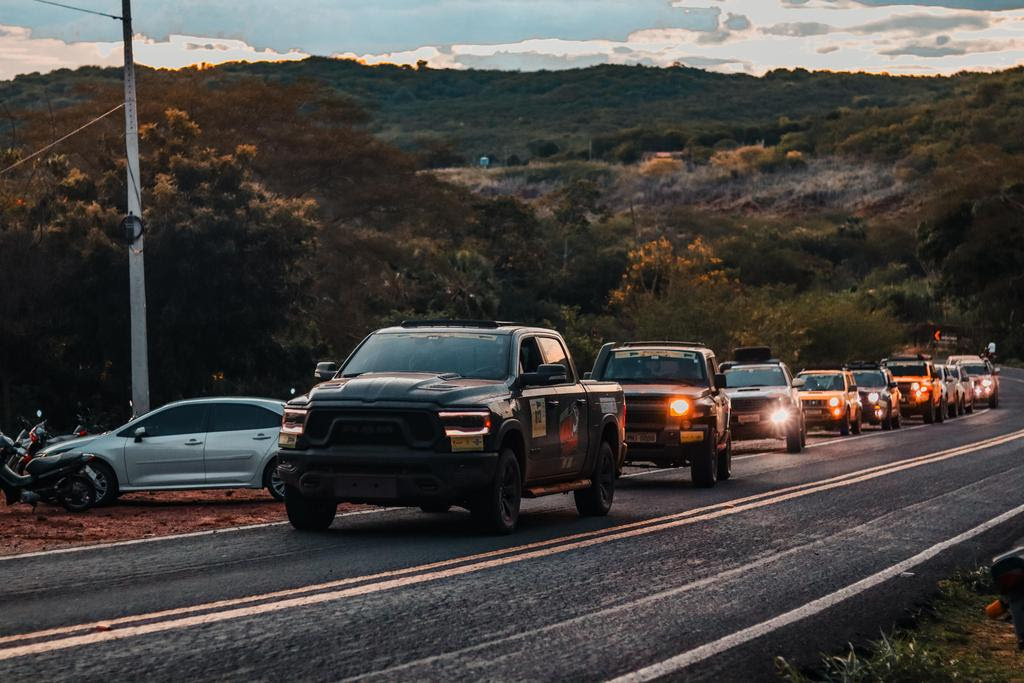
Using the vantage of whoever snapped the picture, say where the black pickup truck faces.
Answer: facing the viewer and to the left of the viewer

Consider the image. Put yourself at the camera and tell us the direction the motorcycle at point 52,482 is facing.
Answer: facing to the left of the viewer

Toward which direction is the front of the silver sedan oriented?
to the viewer's left

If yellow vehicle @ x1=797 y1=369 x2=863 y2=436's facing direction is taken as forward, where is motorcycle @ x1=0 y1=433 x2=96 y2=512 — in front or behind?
in front

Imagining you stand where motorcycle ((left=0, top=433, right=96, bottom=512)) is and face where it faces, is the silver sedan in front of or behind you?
behind

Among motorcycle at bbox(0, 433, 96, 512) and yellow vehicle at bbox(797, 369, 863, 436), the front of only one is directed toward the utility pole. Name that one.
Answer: the yellow vehicle

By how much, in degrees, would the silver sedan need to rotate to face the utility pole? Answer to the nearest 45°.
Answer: approximately 90° to its right

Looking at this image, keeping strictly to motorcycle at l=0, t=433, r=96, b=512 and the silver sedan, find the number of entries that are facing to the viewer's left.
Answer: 2

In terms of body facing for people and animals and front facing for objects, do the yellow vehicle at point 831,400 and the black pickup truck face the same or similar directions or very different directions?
same or similar directions

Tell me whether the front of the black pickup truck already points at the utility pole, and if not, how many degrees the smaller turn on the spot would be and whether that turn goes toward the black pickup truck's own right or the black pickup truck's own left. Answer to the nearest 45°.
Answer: approximately 90° to the black pickup truck's own right

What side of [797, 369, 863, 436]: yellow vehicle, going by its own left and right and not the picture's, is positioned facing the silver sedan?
front
